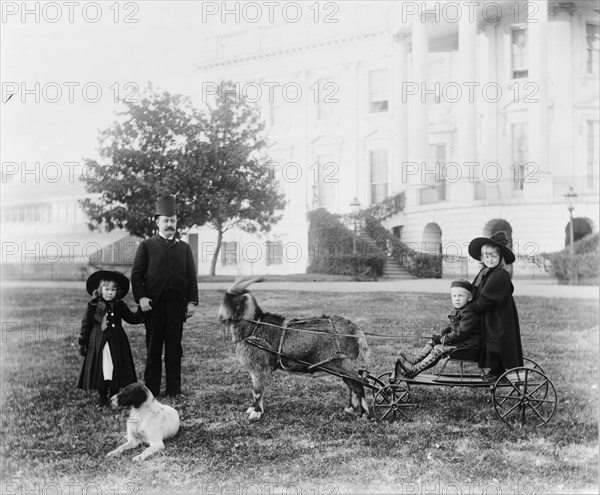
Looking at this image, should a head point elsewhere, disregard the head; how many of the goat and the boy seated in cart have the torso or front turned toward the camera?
0

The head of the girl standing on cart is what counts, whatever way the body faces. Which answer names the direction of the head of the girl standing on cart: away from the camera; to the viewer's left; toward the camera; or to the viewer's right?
toward the camera

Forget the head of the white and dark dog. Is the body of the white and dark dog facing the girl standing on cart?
no

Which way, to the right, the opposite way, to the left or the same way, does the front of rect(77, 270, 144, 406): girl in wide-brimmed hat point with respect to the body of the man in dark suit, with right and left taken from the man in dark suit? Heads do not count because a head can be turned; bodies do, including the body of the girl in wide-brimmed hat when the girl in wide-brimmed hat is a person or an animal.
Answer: the same way

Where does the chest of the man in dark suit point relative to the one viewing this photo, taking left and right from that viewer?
facing the viewer

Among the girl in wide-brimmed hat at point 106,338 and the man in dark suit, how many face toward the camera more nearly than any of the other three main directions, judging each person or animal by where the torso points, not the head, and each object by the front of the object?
2

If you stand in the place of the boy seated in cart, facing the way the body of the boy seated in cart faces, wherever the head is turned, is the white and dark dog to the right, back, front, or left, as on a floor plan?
front

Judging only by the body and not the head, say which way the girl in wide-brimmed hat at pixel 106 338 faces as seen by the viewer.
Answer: toward the camera

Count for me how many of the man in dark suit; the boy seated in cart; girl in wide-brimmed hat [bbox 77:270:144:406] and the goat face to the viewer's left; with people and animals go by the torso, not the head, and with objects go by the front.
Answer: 2

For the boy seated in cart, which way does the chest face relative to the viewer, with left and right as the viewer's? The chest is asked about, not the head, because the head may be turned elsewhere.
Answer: facing to the left of the viewer

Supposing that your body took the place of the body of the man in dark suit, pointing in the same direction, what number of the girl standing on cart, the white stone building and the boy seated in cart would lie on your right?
0

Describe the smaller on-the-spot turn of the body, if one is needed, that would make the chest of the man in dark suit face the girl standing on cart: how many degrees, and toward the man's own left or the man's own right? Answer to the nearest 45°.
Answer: approximately 90° to the man's own left

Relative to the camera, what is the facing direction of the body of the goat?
to the viewer's left
